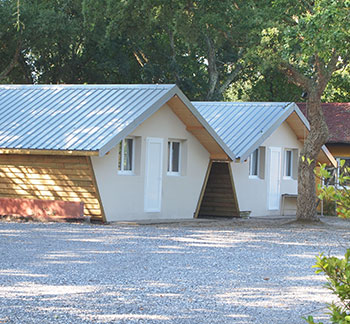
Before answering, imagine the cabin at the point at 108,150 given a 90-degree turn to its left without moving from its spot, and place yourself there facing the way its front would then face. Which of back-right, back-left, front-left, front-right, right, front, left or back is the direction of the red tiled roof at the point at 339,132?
front

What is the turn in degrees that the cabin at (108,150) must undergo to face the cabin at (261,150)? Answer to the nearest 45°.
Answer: approximately 90° to its left

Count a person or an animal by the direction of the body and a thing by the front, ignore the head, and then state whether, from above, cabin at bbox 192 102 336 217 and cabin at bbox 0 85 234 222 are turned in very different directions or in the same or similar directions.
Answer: same or similar directions

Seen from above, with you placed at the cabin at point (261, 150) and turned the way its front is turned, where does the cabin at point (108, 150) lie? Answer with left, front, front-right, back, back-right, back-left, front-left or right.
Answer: right

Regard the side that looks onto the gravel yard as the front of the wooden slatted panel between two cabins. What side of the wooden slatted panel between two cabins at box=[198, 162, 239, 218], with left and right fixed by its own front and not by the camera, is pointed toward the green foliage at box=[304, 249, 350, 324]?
front

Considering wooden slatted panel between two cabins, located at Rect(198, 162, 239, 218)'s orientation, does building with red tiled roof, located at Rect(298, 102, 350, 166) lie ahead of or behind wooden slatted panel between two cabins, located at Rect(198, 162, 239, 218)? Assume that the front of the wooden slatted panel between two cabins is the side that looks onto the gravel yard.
behind

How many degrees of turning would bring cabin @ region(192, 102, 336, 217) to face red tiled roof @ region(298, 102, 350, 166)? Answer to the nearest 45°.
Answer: approximately 90° to its left

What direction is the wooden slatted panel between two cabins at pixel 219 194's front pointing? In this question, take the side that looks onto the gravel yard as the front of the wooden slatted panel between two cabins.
toward the camera

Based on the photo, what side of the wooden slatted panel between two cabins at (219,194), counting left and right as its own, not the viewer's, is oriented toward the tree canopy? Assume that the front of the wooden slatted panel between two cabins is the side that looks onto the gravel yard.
back

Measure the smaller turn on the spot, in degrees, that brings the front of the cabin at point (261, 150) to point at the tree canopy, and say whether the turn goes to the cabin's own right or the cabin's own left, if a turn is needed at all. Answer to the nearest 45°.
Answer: approximately 180°

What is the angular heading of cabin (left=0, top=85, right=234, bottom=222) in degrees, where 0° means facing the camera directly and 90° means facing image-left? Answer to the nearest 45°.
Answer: approximately 315°

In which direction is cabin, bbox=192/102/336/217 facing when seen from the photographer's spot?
facing the viewer and to the right of the viewer

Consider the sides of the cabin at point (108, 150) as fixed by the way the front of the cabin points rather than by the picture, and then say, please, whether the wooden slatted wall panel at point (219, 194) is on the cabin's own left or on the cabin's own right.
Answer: on the cabin's own left

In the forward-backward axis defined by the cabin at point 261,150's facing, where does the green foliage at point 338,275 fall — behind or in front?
in front
